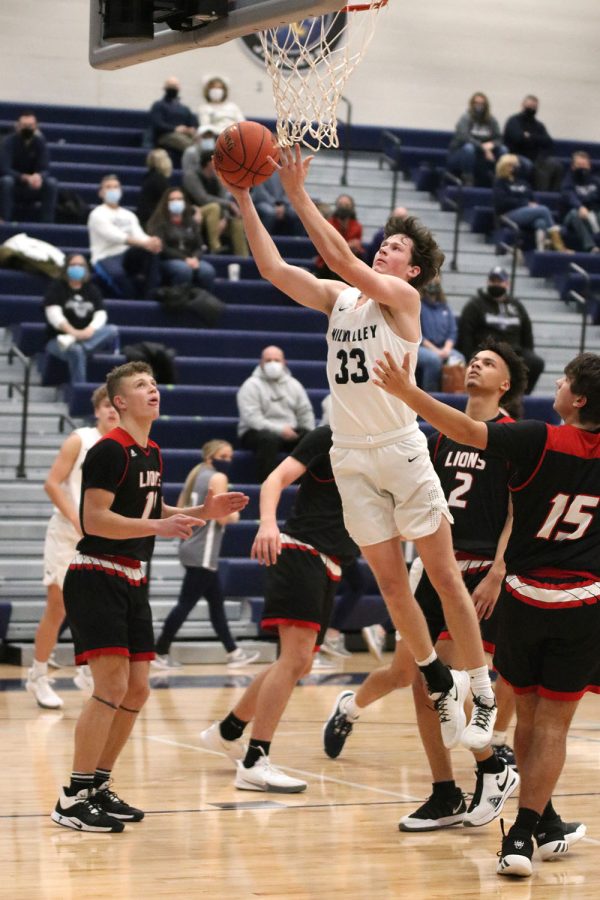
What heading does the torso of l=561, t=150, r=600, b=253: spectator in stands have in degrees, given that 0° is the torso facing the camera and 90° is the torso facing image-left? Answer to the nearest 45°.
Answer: approximately 0°

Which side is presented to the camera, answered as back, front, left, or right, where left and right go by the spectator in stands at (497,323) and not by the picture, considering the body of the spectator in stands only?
front

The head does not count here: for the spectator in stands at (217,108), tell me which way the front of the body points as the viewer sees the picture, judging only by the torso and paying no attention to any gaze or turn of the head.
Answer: toward the camera

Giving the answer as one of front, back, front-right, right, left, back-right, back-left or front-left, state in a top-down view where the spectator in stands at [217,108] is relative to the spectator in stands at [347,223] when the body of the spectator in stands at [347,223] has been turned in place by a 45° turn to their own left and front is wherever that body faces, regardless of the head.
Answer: back

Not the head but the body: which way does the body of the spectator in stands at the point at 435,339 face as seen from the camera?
toward the camera

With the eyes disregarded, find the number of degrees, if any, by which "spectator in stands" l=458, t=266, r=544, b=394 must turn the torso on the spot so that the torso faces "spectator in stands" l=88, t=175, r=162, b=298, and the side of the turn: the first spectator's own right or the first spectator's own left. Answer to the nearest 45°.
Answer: approximately 90° to the first spectator's own right

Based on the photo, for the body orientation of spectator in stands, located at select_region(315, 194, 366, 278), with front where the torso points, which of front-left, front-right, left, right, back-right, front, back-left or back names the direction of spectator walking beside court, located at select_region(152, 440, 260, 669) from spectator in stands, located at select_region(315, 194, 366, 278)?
front

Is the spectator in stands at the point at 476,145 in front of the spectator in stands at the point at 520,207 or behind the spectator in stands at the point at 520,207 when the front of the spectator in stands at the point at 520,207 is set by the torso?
behind

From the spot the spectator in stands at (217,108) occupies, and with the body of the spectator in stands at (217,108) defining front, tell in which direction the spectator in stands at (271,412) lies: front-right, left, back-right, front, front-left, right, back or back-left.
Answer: front

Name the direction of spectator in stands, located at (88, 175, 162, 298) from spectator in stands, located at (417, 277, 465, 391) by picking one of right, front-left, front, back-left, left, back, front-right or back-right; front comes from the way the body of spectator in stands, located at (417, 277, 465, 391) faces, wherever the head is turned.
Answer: right

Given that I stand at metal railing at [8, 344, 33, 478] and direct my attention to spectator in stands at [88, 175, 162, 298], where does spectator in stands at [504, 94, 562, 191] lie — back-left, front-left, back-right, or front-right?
front-right

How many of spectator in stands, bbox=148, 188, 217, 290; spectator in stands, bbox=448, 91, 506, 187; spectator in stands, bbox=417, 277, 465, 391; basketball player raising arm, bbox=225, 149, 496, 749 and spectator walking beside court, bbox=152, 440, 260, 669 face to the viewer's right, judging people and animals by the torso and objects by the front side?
1

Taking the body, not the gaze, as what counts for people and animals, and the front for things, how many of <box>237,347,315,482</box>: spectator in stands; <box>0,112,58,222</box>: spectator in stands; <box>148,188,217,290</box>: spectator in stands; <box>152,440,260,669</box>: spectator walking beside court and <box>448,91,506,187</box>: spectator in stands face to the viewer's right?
1

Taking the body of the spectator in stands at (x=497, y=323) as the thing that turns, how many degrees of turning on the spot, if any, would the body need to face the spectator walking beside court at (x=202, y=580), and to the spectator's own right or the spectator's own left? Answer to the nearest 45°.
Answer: approximately 45° to the spectator's own right

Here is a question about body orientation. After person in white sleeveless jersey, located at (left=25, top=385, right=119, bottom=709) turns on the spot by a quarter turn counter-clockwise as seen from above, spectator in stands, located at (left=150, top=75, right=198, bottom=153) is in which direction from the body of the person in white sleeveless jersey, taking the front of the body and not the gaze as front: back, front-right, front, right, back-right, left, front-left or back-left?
front-left
